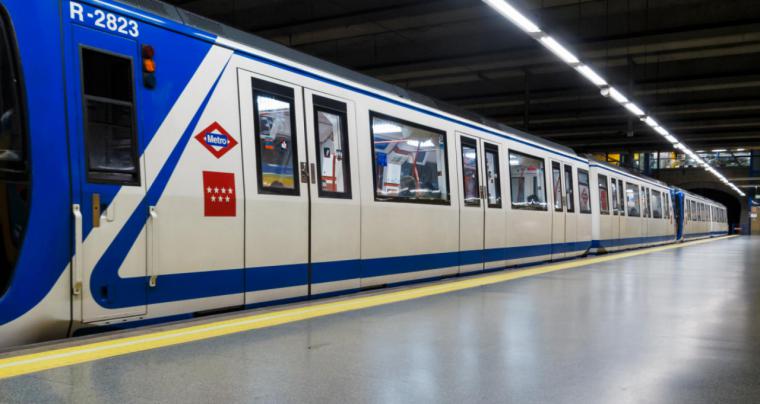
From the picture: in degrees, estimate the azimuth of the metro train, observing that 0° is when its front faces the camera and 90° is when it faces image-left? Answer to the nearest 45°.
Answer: approximately 45°

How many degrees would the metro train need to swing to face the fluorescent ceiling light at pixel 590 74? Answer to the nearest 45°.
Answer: approximately 180°

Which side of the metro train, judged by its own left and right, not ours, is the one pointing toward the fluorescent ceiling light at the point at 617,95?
back

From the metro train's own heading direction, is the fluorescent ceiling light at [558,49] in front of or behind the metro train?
behind
